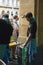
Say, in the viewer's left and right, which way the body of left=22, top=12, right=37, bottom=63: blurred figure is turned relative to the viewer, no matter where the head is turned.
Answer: facing to the left of the viewer

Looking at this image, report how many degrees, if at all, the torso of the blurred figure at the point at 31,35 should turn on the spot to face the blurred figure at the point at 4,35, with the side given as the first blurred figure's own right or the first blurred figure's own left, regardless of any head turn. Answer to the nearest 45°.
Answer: approximately 45° to the first blurred figure's own left
